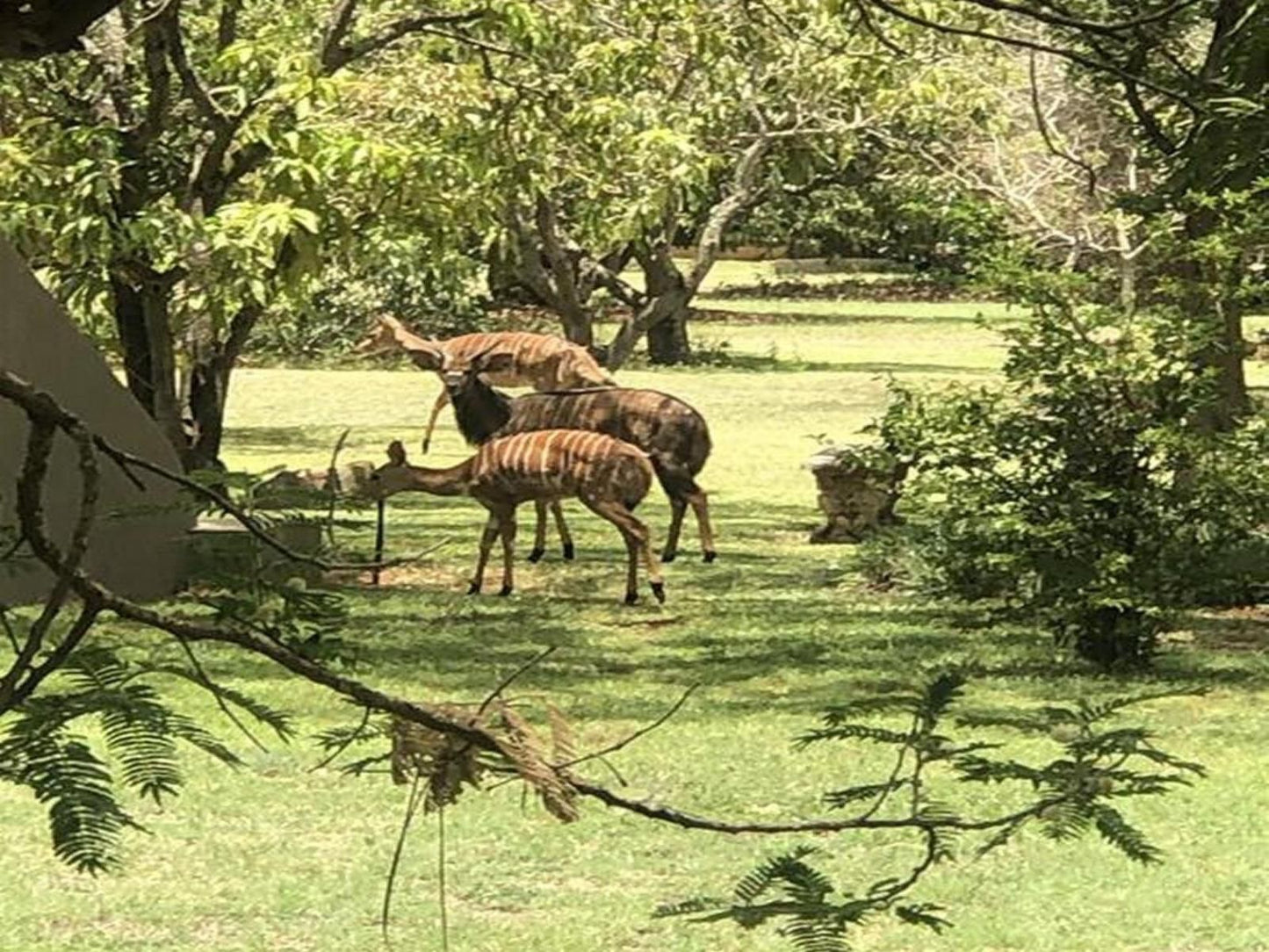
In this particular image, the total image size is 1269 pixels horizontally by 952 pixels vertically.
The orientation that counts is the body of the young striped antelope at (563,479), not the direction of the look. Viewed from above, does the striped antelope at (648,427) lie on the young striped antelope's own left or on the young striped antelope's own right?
on the young striped antelope's own right

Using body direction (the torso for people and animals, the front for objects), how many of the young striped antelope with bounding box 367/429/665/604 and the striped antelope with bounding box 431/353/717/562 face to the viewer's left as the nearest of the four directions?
2

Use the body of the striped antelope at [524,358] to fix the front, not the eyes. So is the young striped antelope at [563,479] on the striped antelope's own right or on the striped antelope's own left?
on the striped antelope's own left

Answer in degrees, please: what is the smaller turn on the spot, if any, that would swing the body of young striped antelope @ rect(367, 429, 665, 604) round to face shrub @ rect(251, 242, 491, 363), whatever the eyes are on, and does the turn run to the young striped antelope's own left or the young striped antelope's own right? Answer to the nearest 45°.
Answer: approximately 90° to the young striped antelope's own right

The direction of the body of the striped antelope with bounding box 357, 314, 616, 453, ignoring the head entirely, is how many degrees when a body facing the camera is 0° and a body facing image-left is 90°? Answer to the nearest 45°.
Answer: approximately 90°

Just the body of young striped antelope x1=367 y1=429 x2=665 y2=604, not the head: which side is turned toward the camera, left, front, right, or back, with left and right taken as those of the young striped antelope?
left

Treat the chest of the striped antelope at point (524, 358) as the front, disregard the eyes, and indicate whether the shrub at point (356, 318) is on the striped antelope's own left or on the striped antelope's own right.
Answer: on the striped antelope's own right

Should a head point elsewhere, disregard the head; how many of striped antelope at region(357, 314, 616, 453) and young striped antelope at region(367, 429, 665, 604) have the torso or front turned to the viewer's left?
2

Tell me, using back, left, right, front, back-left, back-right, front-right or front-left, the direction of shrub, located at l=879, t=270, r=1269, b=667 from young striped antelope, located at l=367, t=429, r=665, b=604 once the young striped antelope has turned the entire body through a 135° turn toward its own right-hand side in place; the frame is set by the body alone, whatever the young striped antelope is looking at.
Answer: right

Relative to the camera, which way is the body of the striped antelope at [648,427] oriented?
to the viewer's left
